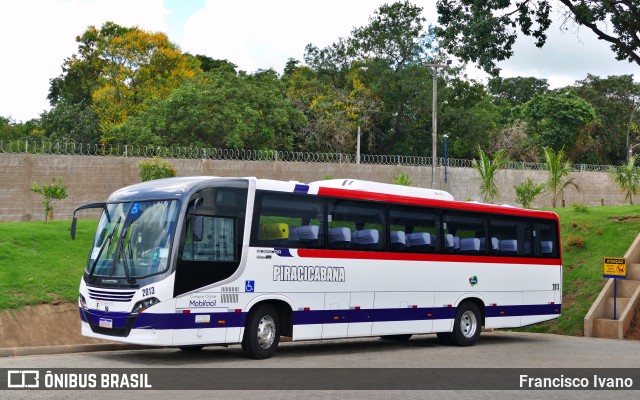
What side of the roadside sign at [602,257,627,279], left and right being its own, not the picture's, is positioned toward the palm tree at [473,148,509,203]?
back

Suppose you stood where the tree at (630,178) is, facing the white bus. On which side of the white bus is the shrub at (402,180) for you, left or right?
right

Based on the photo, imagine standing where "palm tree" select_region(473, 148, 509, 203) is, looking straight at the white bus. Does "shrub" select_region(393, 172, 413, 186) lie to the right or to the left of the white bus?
right

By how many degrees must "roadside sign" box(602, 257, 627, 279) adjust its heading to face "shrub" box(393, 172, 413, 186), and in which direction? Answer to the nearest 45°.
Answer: approximately 135° to its right

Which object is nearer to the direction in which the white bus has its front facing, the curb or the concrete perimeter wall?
the curb

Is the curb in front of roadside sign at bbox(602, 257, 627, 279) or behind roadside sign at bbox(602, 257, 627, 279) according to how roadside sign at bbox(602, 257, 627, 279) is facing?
in front

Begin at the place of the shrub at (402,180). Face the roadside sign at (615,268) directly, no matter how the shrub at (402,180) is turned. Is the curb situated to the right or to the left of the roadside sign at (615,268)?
right

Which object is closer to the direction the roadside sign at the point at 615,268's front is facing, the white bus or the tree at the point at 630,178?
the white bus

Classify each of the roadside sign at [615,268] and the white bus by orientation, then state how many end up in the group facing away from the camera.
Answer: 0

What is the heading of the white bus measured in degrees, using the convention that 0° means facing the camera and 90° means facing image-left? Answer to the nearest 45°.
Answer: approximately 45°

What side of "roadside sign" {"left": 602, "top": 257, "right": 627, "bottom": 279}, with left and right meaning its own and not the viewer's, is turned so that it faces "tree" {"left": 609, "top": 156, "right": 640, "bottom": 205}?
back

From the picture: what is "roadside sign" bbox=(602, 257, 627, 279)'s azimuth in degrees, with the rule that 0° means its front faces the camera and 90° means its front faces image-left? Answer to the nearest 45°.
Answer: approximately 0°
